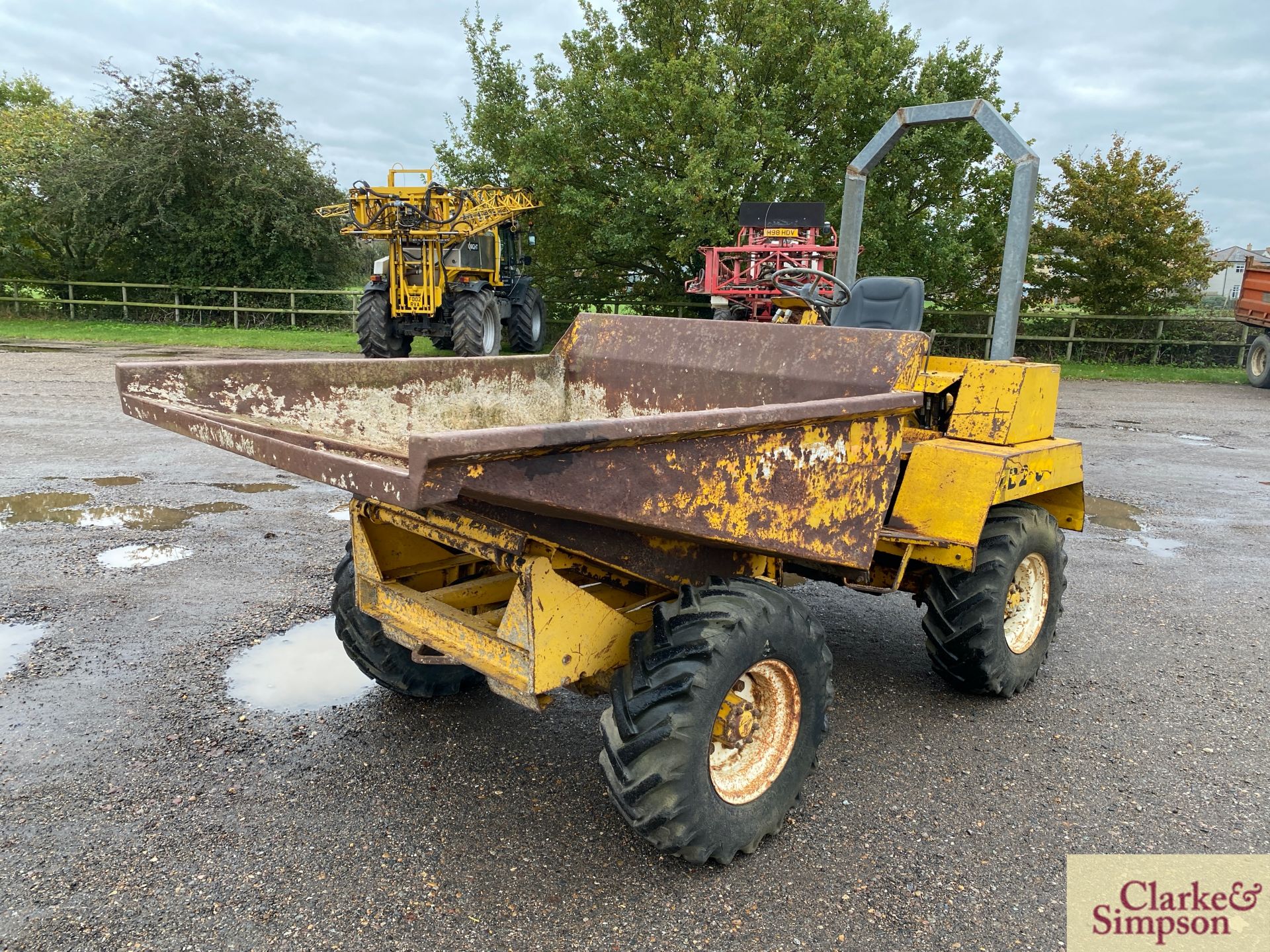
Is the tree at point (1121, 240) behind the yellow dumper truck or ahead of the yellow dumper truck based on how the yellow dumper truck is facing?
behind

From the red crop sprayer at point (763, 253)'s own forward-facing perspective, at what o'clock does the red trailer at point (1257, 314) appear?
the red trailer at point (1257, 314) is roughly at 2 o'clock from the red crop sprayer at point (763, 253).

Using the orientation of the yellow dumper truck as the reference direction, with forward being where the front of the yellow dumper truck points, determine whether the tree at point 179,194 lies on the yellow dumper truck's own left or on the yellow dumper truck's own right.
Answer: on the yellow dumper truck's own right

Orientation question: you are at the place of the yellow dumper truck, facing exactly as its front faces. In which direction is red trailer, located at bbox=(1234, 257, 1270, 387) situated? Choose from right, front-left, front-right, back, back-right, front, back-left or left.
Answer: back

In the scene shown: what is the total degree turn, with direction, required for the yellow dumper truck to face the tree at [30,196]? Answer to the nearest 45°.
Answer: approximately 90° to its right

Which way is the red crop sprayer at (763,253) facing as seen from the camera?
away from the camera

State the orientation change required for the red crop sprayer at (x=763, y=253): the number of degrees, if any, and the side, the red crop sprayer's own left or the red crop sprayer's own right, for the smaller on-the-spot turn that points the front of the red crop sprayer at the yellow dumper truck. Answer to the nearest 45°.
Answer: approximately 180°

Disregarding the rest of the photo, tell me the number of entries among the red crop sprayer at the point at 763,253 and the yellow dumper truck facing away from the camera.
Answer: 1

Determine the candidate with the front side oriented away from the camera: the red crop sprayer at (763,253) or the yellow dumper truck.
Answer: the red crop sprayer

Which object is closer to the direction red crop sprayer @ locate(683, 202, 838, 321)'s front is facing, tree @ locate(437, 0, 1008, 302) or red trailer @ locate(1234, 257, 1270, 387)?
the tree

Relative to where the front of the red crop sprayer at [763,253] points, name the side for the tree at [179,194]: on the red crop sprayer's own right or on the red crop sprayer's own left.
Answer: on the red crop sprayer's own left

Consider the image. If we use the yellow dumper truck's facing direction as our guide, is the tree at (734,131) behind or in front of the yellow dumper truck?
behind
